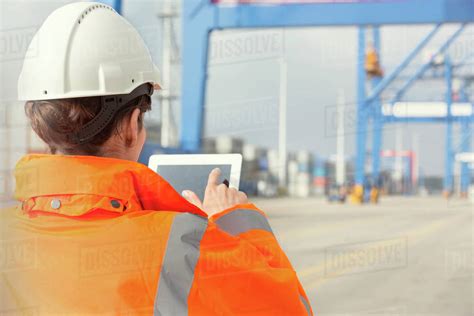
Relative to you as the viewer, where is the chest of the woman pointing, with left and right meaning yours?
facing away from the viewer and to the right of the viewer

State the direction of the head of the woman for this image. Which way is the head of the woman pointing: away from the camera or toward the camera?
away from the camera
